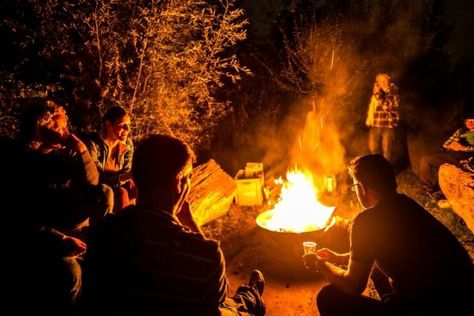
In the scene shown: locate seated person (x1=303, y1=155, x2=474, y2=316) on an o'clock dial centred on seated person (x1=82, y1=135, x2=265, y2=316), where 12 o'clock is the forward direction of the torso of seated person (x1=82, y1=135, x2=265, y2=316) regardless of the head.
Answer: seated person (x1=303, y1=155, x2=474, y2=316) is roughly at 1 o'clock from seated person (x1=82, y1=135, x2=265, y2=316).

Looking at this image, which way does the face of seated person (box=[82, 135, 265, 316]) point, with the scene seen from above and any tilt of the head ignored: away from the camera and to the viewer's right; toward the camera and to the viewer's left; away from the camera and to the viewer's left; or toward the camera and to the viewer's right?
away from the camera and to the viewer's right

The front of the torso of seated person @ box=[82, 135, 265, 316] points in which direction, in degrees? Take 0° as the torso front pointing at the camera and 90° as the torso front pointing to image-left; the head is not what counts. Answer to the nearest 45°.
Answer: approximately 225°

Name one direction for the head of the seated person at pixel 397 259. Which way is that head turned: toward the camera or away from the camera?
away from the camera

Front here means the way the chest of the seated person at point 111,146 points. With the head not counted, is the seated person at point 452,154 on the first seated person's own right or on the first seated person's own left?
on the first seated person's own left

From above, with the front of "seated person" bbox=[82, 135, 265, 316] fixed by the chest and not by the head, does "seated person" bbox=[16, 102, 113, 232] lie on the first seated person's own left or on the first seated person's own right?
on the first seated person's own left
